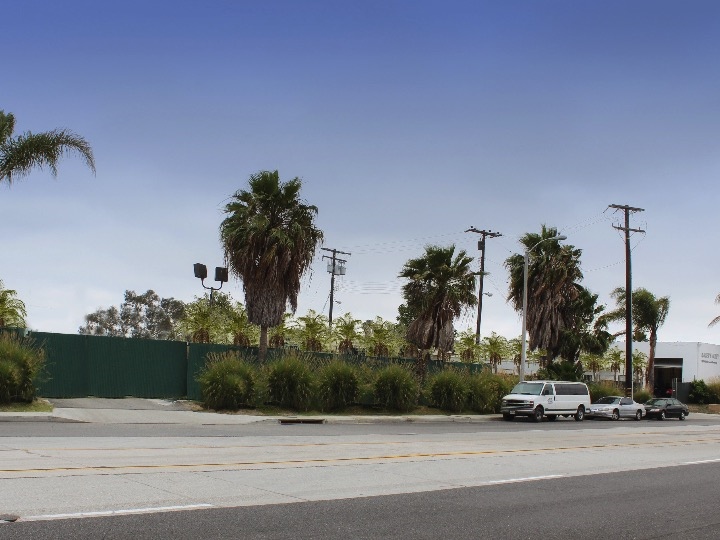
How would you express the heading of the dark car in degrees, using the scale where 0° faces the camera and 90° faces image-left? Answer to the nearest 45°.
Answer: approximately 45°

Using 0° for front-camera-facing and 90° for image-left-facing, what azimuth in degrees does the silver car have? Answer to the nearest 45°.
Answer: approximately 45°

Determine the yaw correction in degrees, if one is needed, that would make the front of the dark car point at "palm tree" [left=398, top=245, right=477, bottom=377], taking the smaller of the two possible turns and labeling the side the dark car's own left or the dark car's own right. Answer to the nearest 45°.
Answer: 0° — it already faces it

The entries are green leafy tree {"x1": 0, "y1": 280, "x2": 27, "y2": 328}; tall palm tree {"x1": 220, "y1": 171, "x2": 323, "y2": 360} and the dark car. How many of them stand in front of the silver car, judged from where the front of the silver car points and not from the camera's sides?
2

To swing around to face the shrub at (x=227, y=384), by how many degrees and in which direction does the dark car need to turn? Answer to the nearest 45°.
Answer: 0° — it already faces it

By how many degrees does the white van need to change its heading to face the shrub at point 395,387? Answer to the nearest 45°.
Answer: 0° — it already faces it

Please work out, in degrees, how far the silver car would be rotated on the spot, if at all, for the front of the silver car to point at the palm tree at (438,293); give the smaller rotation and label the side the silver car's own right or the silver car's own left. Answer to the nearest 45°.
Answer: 0° — it already faces it

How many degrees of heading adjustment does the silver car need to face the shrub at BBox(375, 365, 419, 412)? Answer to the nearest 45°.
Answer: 0° — it already faces it
